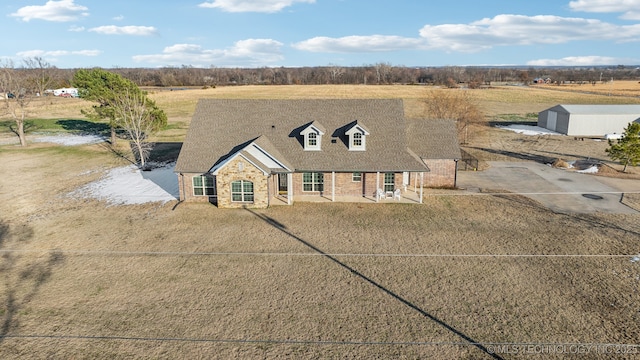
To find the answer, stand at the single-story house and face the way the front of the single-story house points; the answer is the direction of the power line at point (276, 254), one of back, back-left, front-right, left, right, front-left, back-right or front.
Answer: front

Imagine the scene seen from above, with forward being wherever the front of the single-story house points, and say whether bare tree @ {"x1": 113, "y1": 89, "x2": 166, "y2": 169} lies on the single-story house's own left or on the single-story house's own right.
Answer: on the single-story house's own right

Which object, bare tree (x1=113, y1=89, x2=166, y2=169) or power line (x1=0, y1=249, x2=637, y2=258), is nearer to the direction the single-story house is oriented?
the power line

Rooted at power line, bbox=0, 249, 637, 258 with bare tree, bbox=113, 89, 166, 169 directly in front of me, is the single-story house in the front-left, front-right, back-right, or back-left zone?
front-right

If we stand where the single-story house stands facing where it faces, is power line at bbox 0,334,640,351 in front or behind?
in front

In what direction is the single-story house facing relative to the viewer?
toward the camera

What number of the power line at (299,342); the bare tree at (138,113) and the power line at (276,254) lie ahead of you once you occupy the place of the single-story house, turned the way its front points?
2
